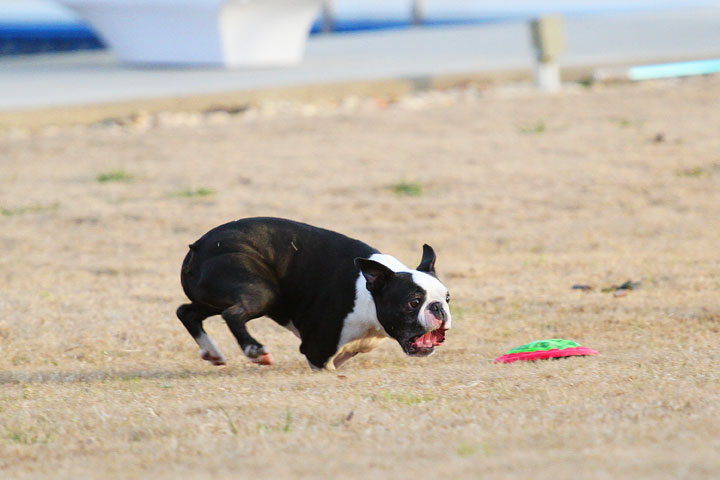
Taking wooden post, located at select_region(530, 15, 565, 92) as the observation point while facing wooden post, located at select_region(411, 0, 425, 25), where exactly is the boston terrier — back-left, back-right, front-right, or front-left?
back-left

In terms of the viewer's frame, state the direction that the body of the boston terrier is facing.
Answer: to the viewer's right

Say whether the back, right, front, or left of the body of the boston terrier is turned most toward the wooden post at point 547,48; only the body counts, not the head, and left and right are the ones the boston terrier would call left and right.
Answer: left

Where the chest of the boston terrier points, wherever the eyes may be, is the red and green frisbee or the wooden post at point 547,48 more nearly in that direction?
the red and green frisbee

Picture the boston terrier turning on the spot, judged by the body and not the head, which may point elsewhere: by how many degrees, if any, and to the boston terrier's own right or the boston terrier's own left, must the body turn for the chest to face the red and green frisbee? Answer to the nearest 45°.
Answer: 0° — it already faces it

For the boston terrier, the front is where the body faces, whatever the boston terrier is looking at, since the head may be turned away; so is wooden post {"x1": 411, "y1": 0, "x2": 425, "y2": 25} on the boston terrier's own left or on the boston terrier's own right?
on the boston terrier's own left
